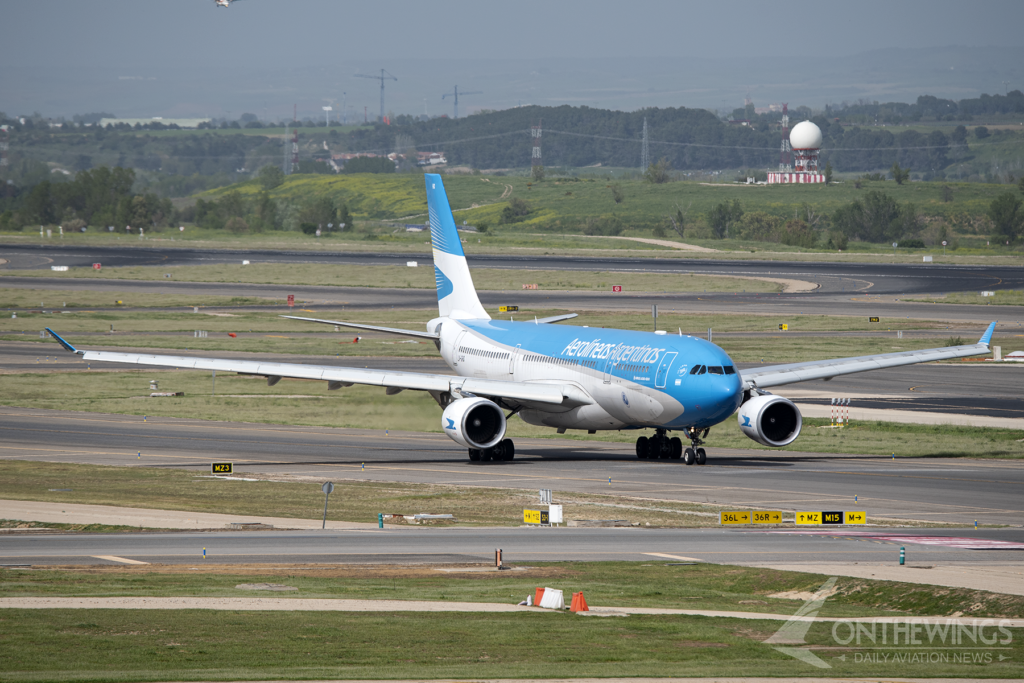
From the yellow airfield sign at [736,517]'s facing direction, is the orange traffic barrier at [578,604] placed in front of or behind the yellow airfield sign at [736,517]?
in front

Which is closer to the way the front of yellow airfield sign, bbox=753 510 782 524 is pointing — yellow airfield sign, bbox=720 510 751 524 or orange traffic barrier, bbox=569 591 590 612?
the orange traffic barrier

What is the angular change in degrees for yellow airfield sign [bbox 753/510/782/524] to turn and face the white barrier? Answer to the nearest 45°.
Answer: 0° — it already faces it

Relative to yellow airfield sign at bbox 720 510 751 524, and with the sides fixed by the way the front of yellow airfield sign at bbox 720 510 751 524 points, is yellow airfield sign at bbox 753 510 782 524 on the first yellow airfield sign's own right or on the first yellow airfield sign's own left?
on the first yellow airfield sign's own left

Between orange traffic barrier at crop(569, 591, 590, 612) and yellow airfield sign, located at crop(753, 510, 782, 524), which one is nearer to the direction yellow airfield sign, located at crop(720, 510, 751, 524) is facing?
the orange traffic barrier

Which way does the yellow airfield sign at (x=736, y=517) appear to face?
toward the camera

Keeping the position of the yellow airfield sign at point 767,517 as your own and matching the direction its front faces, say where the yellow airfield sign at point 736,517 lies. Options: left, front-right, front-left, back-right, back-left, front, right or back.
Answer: right

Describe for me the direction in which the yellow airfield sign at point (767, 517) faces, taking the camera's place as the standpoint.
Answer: facing the viewer

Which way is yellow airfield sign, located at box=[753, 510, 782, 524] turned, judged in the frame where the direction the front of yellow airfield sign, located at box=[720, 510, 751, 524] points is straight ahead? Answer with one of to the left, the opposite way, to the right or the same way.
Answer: the same way

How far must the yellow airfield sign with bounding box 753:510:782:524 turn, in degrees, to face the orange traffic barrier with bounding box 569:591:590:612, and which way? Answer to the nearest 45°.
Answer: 0° — it already faces it

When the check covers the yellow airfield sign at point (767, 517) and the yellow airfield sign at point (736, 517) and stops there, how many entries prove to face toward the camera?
2
